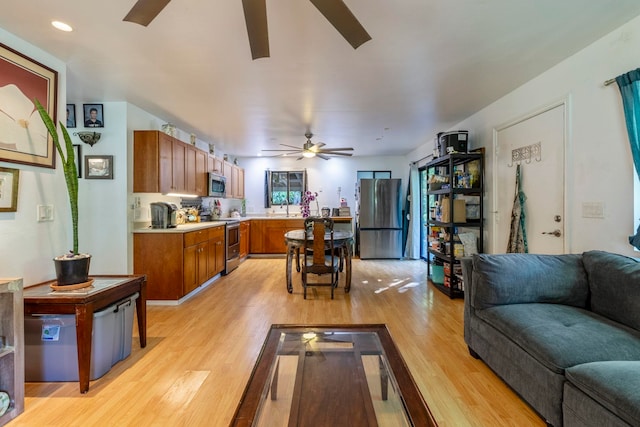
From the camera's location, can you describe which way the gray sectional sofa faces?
facing the viewer and to the left of the viewer

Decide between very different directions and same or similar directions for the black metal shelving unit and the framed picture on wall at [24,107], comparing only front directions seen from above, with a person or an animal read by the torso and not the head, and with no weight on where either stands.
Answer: very different directions

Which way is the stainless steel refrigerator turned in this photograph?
toward the camera

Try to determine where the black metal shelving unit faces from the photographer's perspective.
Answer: facing to the left of the viewer

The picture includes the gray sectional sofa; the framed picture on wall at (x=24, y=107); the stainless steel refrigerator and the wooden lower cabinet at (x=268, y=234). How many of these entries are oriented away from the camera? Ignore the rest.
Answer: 0

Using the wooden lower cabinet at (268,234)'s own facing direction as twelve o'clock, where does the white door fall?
The white door is roughly at 11 o'clock from the wooden lower cabinet.

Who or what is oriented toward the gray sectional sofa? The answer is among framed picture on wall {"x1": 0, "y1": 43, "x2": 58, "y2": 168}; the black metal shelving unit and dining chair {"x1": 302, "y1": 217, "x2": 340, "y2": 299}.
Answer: the framed picture on wall

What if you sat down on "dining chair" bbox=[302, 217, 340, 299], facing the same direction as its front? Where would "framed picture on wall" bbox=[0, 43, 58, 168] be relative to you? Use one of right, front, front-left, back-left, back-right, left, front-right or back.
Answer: back-left

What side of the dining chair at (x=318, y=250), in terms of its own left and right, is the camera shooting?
back

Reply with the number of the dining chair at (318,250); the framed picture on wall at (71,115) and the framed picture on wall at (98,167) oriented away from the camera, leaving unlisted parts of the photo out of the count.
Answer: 1

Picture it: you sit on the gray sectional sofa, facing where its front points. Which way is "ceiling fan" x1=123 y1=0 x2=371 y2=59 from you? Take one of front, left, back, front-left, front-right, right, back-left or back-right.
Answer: front

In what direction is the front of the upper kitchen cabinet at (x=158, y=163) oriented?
to the viewer's right

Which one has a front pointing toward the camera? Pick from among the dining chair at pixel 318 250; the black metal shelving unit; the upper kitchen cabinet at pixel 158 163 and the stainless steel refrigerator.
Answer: the stainless steel refrigerator

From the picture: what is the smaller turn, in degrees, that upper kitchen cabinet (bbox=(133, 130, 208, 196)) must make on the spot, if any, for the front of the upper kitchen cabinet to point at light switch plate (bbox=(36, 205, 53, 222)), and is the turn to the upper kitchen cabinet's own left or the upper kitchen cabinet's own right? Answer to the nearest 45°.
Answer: approximately 135° to the upper kitchen cabinet's own right

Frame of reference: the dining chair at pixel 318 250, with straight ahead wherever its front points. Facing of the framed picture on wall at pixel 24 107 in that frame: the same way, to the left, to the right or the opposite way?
to the right

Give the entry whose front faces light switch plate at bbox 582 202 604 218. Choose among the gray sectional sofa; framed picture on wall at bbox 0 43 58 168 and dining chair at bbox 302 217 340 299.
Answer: the framed picture on wall
